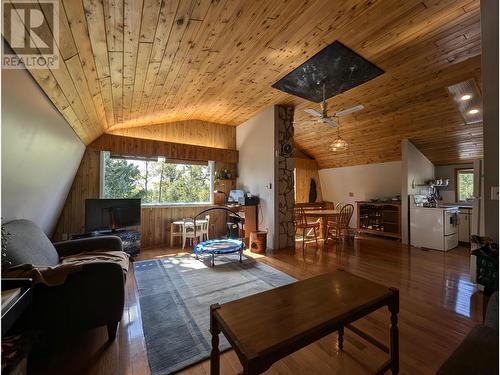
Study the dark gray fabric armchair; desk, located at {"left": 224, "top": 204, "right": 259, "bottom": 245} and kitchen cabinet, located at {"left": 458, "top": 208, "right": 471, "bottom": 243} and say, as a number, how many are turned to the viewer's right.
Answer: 1

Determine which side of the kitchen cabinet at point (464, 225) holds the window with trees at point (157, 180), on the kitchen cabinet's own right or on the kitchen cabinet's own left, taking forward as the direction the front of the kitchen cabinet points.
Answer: on the kitchen cabinet's own right

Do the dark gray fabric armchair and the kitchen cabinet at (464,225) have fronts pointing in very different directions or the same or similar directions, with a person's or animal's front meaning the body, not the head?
very different directions

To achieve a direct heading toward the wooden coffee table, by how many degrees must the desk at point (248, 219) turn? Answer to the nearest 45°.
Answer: approximately 45° to its left

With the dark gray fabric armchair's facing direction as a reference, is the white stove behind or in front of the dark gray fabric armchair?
in front

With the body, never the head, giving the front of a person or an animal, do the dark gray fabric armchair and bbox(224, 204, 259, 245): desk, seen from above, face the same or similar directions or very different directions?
very different directions

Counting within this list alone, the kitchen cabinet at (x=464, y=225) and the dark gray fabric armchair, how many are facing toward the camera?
1

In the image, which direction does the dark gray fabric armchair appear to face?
to the viewer's right

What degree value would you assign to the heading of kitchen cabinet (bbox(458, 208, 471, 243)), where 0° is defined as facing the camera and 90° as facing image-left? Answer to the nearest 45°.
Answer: approximately 0°
